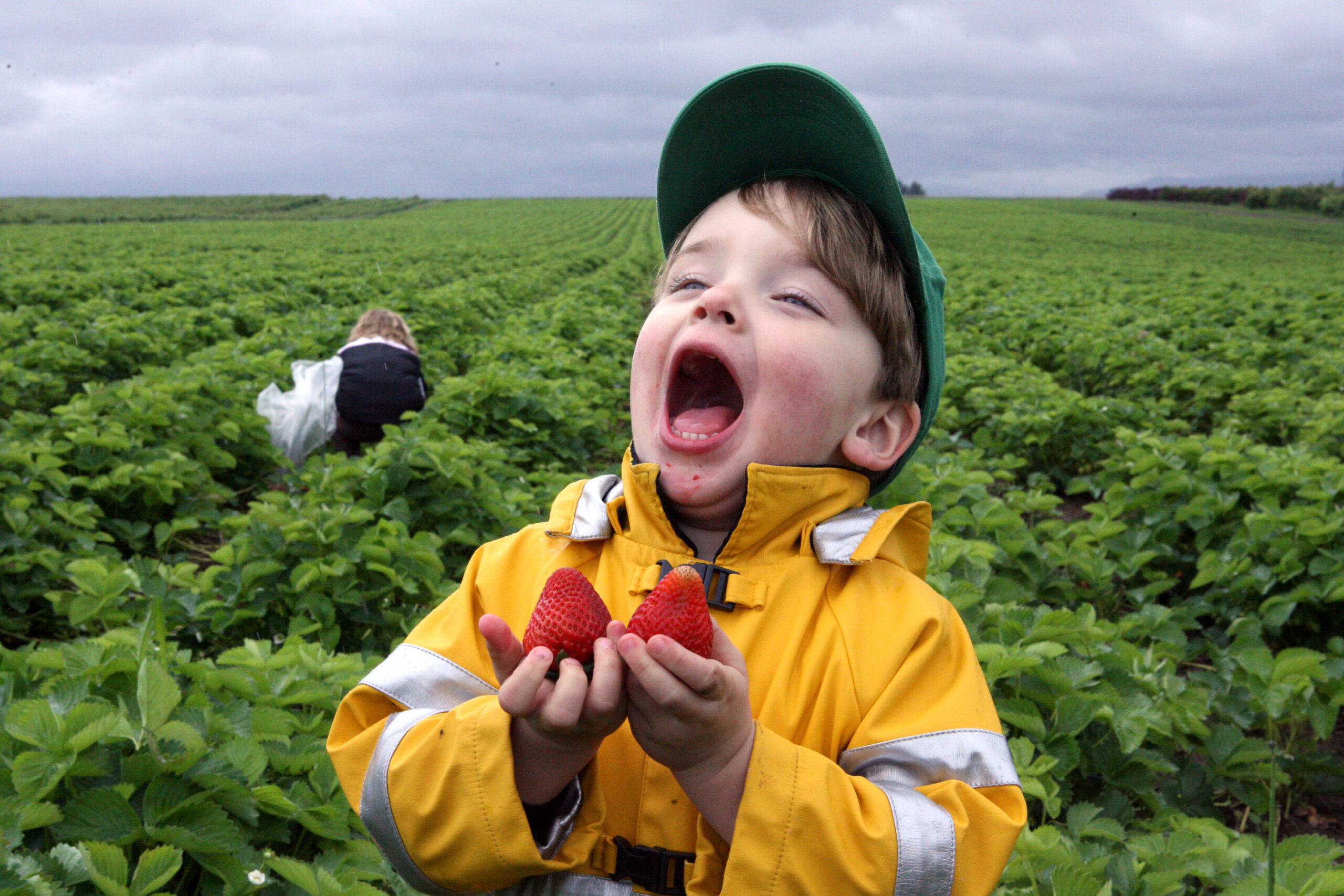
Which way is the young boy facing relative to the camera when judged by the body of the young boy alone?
toward the camera

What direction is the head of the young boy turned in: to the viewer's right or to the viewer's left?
to the viewer's left
